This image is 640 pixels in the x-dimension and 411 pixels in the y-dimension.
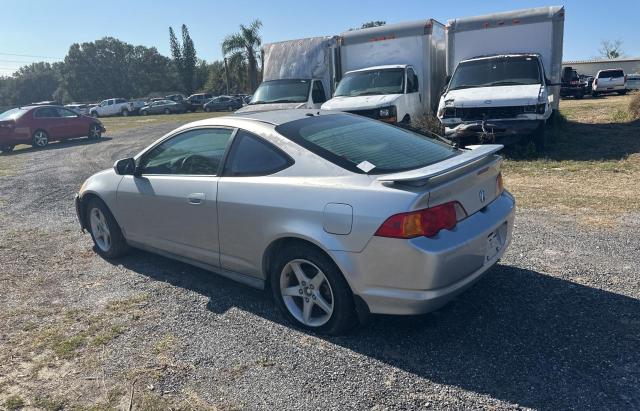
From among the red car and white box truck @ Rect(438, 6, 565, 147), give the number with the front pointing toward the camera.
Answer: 1

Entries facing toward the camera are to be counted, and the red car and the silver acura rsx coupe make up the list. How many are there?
0

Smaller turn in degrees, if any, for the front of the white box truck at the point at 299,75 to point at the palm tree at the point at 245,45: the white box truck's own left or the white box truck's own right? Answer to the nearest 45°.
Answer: approximately 135° to the white box truck's own right

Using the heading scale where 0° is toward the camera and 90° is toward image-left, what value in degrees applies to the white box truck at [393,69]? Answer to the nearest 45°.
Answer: approximately 45°

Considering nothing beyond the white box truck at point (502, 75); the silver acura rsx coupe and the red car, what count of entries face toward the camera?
1

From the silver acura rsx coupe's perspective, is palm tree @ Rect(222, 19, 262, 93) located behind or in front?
in front

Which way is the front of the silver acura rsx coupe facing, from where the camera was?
facing away from the viewer and to the left of the viewer

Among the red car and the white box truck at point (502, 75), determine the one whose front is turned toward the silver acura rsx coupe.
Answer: the white box truck

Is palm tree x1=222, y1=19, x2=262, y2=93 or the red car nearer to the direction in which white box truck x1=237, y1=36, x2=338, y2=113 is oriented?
the red car

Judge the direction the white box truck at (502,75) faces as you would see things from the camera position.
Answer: facing the viewer

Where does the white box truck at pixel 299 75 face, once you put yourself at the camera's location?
facing the viewer and to the left of the viewer

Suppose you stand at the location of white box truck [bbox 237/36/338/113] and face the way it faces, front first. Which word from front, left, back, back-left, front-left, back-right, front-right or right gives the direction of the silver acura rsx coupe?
front-left
